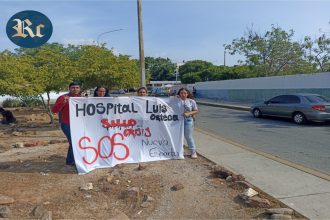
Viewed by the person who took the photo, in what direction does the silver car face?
facing away from the viewer and to the left of the viewer

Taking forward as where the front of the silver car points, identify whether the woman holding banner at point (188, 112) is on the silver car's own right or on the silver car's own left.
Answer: on the silver car's own left

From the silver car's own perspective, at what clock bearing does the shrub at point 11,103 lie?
The shrub is roughly at 11 o'clock from the silver car.

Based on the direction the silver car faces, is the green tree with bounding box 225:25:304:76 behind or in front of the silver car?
in front

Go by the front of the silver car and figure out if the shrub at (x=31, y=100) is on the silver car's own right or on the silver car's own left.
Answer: on the silver car's own left

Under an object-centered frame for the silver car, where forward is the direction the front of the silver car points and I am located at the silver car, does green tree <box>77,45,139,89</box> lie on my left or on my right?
on my left

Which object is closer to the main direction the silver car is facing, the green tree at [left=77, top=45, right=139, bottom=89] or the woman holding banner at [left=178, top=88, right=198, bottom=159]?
the green tree

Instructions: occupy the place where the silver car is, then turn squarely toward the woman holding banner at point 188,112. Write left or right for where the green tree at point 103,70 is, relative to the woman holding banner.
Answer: right

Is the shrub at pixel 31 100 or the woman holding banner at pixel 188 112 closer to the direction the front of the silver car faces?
the shrub
